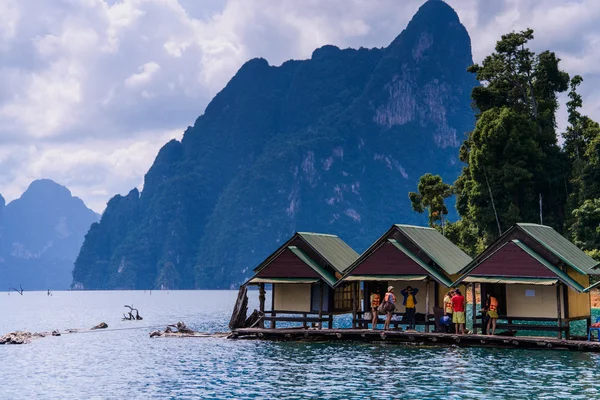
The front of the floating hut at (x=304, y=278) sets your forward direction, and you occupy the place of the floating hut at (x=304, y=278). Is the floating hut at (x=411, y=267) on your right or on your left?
on your left

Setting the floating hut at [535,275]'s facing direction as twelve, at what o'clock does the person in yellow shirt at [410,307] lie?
The person in yellow shirt is roughly at 2 o'clock from the floating hut.

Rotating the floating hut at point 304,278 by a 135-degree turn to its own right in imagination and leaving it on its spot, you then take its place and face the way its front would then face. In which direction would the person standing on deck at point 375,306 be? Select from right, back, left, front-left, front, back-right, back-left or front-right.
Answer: back-right

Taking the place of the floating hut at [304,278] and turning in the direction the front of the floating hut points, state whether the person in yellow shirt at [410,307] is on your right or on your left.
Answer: on your left

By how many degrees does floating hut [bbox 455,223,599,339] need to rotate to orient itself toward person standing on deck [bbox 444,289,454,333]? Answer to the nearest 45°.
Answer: approximately 45° to its right

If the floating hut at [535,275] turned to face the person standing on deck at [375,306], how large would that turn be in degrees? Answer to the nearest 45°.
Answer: approximately 45° to its right

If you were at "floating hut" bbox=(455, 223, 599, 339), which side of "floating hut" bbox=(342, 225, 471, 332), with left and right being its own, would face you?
left

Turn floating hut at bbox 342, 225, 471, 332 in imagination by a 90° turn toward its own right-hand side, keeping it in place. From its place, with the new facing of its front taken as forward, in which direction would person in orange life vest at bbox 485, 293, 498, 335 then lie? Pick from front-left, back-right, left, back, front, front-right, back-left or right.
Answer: back

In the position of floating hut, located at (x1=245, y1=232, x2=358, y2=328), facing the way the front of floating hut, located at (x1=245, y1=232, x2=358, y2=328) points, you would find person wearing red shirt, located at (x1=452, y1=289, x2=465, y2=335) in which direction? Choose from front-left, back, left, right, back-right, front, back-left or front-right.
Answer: left

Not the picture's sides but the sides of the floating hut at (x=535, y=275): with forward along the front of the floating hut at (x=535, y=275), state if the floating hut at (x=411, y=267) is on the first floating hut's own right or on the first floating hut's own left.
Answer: on the first floating hut's own right

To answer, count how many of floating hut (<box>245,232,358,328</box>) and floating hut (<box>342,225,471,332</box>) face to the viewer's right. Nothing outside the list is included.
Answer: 0
